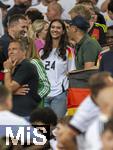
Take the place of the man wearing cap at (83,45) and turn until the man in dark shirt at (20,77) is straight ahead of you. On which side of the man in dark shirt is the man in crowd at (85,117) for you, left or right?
left

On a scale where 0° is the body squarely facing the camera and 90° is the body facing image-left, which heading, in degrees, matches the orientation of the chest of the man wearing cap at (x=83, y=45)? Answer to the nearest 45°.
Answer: approximately 90°

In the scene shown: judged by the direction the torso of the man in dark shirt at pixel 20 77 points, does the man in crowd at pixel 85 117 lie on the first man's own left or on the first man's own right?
on the first man's own left
